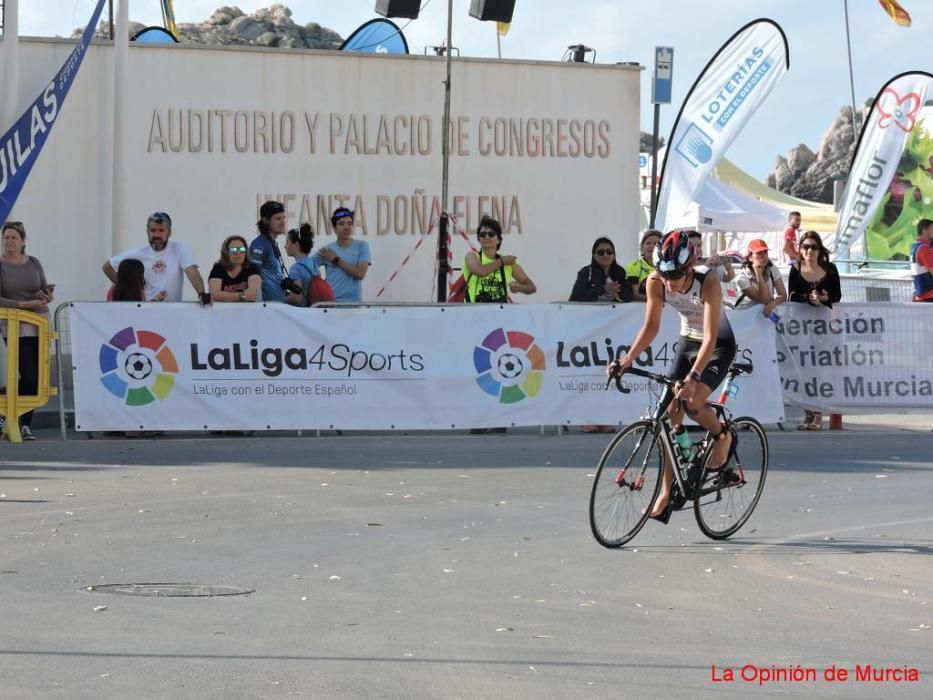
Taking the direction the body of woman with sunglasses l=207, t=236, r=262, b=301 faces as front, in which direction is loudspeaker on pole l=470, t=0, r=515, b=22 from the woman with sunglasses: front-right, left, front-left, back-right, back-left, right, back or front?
back-left

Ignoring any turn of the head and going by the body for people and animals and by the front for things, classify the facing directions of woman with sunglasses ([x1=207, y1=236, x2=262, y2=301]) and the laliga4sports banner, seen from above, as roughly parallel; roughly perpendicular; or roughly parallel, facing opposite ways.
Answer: roughly parallel

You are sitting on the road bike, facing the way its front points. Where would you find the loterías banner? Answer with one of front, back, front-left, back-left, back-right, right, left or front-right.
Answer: back-right

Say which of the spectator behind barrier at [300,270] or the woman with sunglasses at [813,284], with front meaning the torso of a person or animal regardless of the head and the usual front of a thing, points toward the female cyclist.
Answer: the woman with sunglasses

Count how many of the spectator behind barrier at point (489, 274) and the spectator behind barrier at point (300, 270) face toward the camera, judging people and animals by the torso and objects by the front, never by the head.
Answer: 1

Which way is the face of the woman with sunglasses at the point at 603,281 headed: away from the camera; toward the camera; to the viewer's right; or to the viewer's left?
toward the camera

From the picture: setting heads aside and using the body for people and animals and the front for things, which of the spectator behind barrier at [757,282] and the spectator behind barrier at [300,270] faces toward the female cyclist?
the spectator behind barrier at [757,282]

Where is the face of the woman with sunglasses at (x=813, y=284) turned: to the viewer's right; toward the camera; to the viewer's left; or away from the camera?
toward the camera

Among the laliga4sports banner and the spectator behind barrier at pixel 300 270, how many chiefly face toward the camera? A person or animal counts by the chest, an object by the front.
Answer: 1

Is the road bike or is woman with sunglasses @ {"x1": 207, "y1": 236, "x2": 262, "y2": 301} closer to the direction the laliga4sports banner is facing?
the road bike

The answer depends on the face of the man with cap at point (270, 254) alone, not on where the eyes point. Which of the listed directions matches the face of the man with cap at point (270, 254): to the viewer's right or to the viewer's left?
to the viewer's right

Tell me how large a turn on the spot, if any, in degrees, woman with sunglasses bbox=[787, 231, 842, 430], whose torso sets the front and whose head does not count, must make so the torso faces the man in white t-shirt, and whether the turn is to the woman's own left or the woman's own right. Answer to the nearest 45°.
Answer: approximately 90° to the woman's own right

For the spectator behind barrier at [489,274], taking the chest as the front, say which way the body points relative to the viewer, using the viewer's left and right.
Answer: facing the viewer

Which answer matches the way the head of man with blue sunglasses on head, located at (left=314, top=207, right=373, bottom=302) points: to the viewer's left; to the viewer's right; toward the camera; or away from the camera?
toward the camera

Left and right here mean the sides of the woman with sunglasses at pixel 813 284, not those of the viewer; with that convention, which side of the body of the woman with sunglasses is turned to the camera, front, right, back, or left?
front

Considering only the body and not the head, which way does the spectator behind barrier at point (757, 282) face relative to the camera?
toward the camera

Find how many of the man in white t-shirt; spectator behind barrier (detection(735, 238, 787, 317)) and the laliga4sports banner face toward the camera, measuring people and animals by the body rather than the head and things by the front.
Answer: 3
